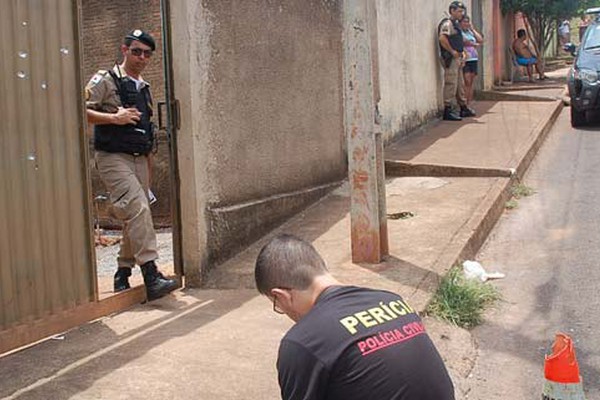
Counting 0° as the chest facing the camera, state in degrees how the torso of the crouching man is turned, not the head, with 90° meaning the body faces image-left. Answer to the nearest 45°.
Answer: approximately 135°

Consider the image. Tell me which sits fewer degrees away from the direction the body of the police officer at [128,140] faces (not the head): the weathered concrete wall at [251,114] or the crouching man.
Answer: the crouching man

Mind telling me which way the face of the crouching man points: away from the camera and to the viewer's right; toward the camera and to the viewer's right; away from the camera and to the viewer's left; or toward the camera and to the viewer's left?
away from the camera and to the viewer's left

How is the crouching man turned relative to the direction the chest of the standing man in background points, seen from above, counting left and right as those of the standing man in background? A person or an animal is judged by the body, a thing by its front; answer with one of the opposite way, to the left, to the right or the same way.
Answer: the opposite way

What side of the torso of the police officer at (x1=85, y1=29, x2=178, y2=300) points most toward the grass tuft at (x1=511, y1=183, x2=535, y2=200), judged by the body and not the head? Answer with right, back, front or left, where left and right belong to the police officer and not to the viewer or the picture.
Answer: left

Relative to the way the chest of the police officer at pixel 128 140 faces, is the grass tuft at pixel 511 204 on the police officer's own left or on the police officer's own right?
on the police officer's own left
